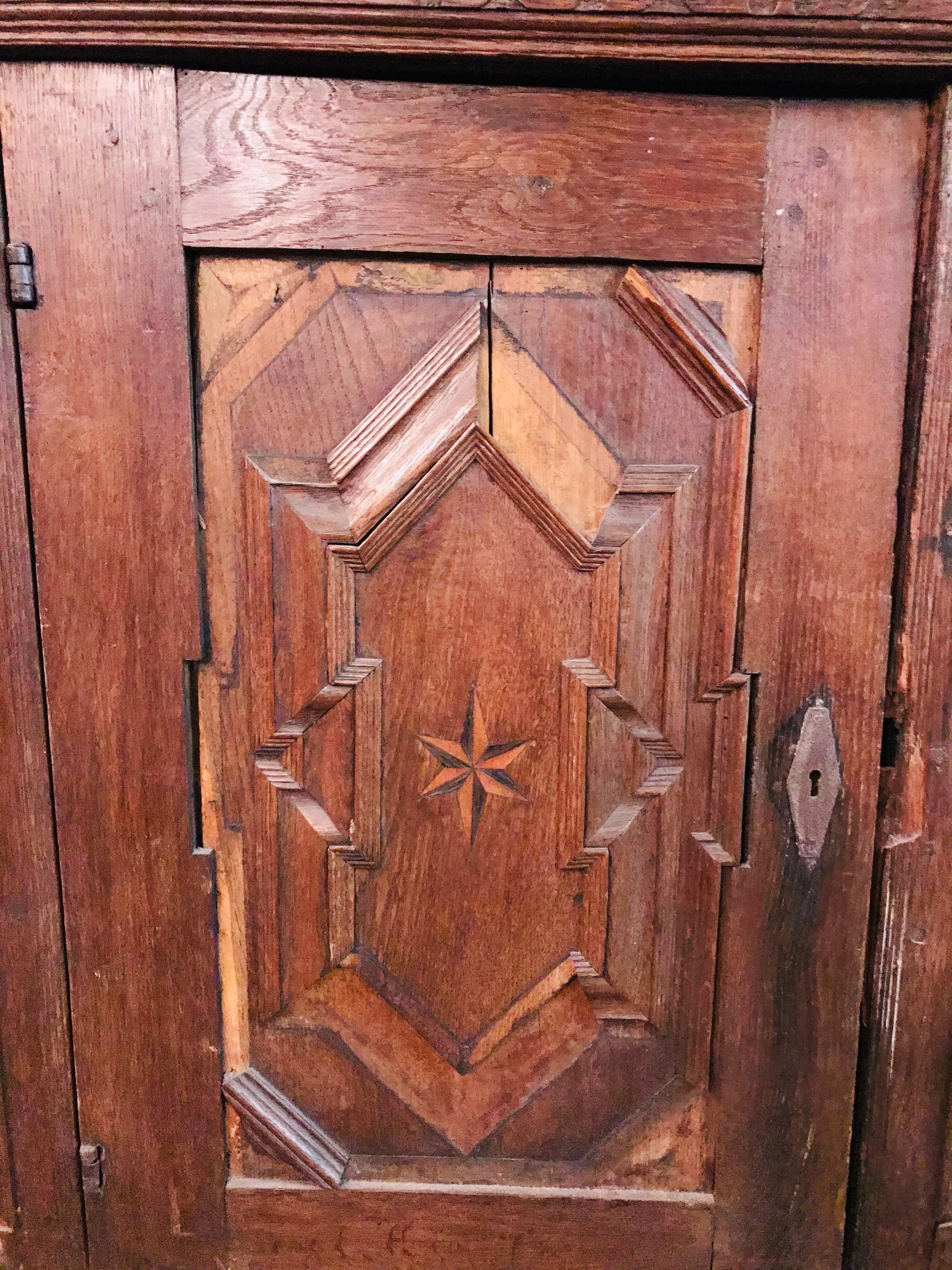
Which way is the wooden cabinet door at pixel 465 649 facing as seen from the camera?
toward the camera
